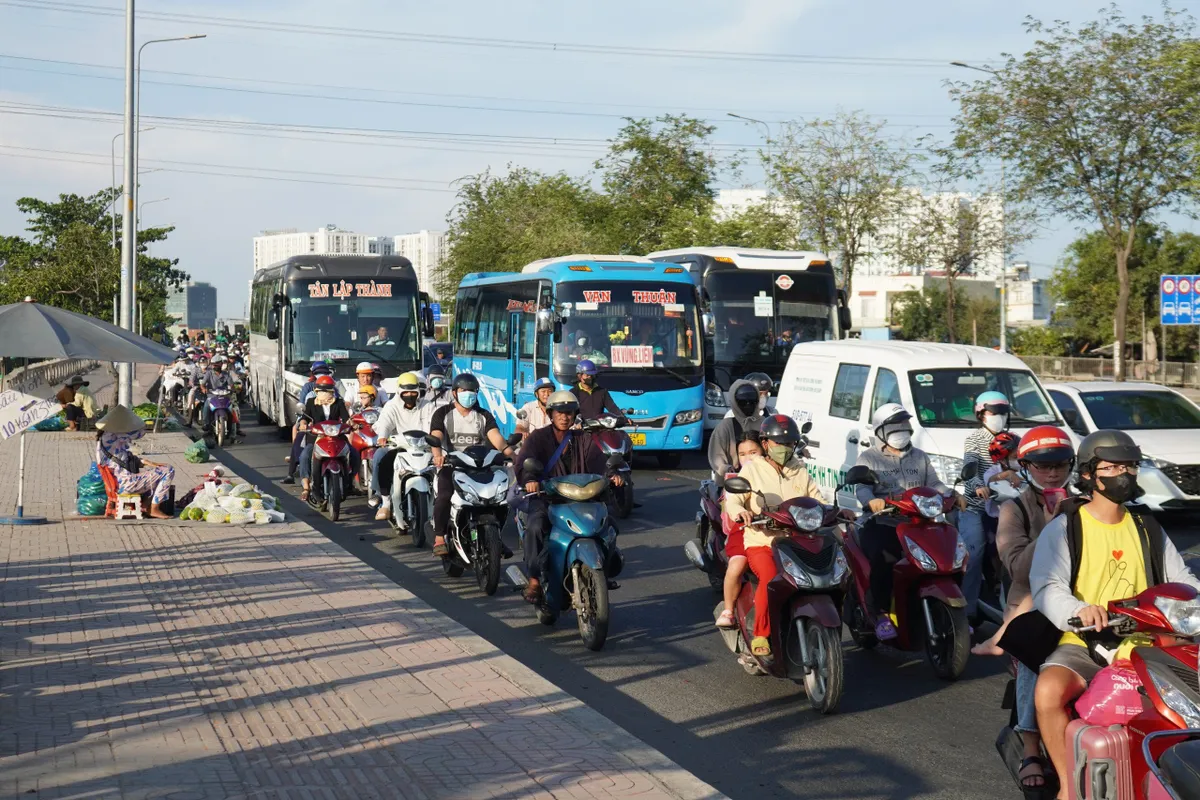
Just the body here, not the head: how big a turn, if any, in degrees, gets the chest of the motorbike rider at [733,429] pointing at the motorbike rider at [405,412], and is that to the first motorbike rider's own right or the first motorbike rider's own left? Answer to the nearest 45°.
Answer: approximately 180°

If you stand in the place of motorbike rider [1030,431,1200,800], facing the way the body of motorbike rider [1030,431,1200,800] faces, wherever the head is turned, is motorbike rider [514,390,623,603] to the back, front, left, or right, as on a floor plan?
back

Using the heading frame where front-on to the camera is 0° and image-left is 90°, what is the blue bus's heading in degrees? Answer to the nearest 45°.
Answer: approximately 315°

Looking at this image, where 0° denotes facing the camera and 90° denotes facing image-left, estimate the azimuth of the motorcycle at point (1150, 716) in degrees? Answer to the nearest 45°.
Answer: approximately 315°

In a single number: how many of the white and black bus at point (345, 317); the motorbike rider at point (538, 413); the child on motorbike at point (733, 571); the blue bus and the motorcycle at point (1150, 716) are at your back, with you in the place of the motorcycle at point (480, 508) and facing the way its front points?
3

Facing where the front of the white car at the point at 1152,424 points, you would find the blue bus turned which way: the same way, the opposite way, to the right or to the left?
the same way

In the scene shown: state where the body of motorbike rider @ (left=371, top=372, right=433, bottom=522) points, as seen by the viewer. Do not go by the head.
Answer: toward the camera

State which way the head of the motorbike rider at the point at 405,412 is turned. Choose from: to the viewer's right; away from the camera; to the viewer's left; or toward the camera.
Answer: toward the camera

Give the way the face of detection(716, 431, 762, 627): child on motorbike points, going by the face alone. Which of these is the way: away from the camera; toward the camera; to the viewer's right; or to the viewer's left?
toward the camera

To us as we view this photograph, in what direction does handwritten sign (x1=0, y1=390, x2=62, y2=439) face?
facing the viewer

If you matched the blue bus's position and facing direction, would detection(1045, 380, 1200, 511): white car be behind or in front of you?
in front

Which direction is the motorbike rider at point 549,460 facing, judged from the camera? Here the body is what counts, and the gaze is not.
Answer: toward the camera

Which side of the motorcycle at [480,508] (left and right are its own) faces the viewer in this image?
front

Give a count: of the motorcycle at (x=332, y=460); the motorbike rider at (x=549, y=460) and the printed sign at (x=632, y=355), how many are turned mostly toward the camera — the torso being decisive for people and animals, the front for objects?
3

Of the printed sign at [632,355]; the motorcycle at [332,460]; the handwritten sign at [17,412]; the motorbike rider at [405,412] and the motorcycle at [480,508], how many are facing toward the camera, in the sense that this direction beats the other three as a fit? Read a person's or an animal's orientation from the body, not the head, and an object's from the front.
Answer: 5

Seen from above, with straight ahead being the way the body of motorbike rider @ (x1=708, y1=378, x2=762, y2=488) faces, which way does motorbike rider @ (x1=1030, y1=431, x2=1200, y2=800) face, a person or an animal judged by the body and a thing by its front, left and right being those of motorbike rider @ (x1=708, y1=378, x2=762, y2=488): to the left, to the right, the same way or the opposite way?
the same way

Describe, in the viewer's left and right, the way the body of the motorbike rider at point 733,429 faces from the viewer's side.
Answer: facing the viewer and to the right of the viewer

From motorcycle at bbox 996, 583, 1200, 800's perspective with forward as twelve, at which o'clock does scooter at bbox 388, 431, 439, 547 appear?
The scooter is roughly at 6 o'clock from the motorcycle.

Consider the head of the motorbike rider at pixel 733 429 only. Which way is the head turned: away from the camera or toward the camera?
toward the camera

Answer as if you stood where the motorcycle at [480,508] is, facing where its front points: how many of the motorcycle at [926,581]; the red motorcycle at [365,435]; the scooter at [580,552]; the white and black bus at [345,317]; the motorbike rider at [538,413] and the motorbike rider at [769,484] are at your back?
3

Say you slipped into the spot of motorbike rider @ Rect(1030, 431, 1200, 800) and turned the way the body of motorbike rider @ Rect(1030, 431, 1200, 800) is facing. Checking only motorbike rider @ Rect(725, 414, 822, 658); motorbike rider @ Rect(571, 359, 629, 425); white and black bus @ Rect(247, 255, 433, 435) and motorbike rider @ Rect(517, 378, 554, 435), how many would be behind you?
4
